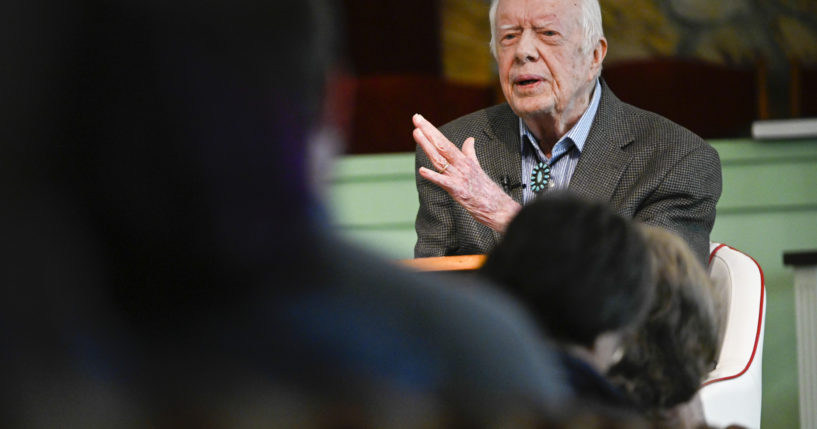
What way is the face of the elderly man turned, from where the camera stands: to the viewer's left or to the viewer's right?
to the viewer's left

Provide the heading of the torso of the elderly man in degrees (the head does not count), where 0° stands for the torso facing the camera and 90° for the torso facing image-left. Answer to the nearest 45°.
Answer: approximately 45°

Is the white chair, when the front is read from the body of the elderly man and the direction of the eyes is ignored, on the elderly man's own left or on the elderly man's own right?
on the elderly man's own left
